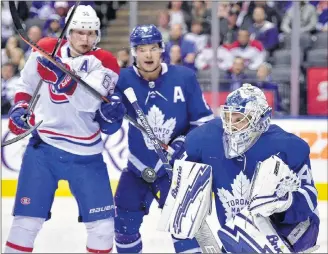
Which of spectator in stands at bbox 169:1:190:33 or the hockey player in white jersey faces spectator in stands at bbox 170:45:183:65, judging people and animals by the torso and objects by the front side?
spectator in stands at bbox 169:1:190:33

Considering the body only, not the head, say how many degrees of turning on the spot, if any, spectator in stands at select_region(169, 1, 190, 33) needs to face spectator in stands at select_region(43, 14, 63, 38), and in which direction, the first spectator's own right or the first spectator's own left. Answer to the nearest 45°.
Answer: approximately 90° to the first spectator's own right

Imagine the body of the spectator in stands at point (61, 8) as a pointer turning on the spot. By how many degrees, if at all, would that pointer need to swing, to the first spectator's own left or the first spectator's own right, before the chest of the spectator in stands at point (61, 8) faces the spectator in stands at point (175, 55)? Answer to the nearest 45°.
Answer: approximately 45° to the first spectator's own left

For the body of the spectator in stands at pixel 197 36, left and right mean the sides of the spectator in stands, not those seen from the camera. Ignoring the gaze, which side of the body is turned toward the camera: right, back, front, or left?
front

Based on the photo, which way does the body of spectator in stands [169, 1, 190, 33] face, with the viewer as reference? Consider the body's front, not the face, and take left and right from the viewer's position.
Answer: facing the viewer

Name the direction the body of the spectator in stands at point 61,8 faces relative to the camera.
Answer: toward the camera

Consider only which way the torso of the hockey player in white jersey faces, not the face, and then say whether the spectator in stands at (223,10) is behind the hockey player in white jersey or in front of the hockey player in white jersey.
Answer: behind

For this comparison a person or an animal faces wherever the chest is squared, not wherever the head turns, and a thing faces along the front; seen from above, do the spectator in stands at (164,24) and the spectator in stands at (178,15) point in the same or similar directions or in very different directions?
same or similar directions

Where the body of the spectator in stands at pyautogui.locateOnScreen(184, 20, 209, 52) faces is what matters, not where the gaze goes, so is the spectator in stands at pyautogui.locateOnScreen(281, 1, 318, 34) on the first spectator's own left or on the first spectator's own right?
on the first spectator's own left

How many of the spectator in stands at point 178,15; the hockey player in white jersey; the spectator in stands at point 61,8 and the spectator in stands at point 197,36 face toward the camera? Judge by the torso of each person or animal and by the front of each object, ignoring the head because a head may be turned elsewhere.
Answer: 4

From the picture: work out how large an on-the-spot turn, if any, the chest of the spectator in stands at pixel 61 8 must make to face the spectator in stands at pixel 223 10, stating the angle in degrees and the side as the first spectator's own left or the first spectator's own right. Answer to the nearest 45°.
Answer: approximately 90° to the first spectator's own left

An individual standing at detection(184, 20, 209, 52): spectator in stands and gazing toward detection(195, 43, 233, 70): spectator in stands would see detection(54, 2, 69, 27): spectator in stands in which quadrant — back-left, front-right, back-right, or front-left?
back-right

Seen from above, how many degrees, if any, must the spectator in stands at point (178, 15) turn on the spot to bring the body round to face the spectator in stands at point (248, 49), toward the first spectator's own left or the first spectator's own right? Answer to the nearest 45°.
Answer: approximately 45° to the first spectator's own left

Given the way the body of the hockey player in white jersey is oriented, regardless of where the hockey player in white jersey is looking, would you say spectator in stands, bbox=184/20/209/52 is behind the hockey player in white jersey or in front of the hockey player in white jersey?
behind
